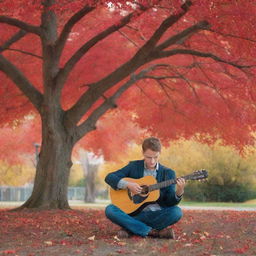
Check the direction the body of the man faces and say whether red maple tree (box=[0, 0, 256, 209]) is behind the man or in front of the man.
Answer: behind

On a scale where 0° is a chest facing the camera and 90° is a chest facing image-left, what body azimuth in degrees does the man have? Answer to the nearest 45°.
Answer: approximately 0°

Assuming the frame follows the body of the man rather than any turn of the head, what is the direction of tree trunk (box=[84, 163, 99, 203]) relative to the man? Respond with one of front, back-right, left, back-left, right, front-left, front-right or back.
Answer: back
